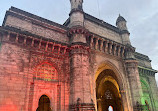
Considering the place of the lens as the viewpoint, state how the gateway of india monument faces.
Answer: facing the viewer and to the right of the viewer
